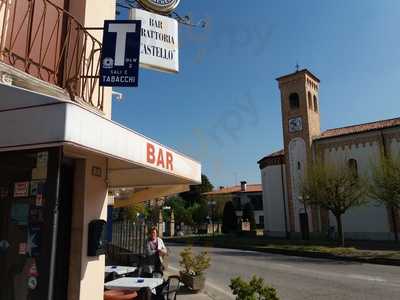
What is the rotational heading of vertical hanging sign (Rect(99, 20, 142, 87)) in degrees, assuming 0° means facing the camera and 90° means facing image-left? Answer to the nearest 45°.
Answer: approximately 0°

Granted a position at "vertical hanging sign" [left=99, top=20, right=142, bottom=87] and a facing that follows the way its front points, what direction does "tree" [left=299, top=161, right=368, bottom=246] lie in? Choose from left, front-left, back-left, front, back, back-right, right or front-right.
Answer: back-left

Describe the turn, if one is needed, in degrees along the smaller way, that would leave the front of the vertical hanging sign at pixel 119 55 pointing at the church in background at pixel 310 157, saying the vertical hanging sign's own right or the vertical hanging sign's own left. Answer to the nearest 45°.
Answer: approximately 135° to the vertical hanging sign's own left

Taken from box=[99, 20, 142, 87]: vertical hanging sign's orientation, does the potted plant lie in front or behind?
behind

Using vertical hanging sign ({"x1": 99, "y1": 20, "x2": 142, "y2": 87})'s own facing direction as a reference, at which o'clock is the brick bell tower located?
The brick bell tower is roughly at 7 o'clock from the vertical hanging sign.

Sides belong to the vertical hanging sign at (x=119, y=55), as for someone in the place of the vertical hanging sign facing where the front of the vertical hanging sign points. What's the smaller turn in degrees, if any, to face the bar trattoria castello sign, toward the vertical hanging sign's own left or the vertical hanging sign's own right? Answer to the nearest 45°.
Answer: approximately 135° to the vertical hanging sign's own left
